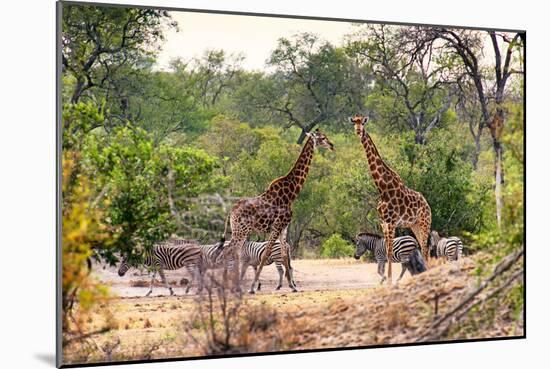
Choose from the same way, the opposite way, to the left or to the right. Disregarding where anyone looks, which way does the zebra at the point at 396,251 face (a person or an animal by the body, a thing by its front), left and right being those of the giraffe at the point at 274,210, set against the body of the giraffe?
the opposite way

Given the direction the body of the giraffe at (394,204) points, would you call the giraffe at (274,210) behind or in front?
in front

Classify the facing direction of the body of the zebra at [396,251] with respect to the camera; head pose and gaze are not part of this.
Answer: to the viewer's left

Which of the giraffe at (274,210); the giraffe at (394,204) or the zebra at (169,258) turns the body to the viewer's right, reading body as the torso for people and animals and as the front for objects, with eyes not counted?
the giraffe at (274,210)

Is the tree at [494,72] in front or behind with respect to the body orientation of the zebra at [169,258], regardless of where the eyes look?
behind

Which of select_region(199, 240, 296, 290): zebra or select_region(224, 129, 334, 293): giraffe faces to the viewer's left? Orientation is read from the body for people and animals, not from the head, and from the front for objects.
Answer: the zebra

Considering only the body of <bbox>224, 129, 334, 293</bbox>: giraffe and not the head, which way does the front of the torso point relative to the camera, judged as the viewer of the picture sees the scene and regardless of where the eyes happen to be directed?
to the viewer's right

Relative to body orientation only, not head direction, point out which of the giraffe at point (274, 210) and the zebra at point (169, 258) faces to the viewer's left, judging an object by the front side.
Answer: the zebra

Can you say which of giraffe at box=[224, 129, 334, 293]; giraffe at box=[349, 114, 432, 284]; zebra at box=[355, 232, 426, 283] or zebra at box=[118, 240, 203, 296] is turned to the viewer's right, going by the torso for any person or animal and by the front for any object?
giraffe at box=[224, 129, 334, 293]

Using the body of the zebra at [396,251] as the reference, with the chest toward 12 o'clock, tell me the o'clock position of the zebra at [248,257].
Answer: the zebra at [248,257] is roughly at 11 o'clock from the zebra at [396,251].

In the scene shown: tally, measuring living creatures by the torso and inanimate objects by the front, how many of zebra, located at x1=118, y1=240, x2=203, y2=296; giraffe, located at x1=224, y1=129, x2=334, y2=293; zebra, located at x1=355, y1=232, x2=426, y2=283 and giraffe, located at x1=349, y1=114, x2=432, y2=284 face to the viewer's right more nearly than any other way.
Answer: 1

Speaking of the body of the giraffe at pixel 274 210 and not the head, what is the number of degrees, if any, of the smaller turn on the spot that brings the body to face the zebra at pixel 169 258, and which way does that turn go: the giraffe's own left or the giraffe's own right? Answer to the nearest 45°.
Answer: approximately 135° to the giraffe's own right

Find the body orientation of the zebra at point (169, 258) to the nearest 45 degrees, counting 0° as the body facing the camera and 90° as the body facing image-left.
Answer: approximately 90°

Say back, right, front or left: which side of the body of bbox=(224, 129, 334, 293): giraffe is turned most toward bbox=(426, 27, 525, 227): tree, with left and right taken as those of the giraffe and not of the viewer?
front
